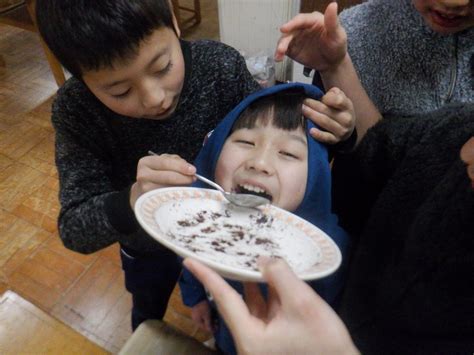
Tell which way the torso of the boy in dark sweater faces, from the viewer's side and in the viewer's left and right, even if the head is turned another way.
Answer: facing the viewer and to the right of the viewer

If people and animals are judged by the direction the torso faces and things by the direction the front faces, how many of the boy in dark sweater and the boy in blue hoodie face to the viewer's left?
0

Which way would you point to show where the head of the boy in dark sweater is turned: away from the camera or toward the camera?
toward the camera

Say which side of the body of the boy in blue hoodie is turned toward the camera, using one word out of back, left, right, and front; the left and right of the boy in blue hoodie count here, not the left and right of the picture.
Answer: front

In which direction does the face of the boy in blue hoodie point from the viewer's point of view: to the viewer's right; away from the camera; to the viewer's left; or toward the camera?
toward the camera
